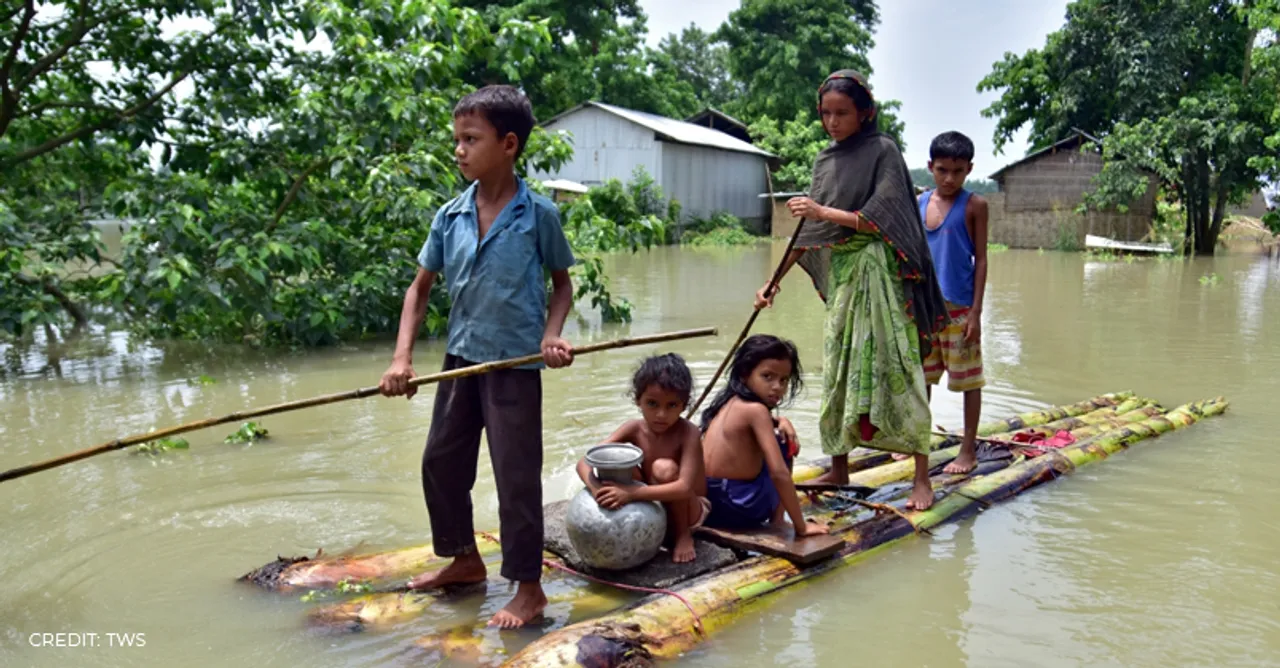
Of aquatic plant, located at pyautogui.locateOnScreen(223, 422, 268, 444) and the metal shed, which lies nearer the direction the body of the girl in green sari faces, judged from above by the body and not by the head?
the aquatic plant

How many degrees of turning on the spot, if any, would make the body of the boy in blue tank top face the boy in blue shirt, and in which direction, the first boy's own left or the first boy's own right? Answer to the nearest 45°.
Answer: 0° — they already face them

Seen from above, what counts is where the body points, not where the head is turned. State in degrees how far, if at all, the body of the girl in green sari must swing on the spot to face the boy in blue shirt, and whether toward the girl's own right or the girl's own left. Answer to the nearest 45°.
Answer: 0° — they already face them

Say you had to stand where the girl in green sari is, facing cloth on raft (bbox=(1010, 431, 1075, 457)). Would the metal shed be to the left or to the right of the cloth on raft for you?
left

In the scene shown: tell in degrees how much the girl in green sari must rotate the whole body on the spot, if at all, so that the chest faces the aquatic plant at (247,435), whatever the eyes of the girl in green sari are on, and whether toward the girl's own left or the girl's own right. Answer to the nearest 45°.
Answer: approximately 45° to the girl's own right

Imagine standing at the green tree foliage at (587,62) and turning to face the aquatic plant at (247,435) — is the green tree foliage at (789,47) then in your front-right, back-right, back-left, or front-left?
back-left

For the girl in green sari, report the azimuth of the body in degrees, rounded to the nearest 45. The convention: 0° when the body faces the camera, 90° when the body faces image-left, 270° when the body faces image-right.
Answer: approximately 45°
